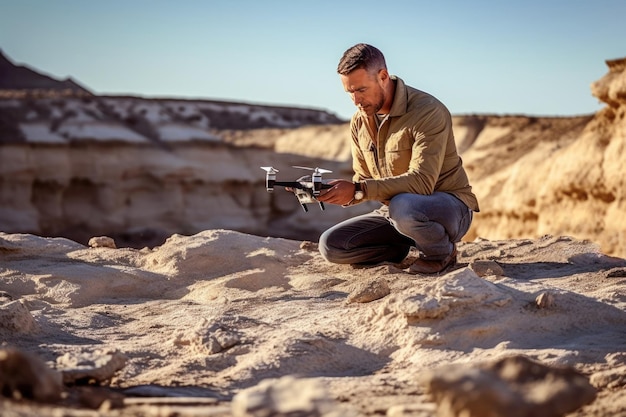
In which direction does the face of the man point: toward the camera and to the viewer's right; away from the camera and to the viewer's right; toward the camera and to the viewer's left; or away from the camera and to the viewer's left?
toward the camera and to the viewer's left

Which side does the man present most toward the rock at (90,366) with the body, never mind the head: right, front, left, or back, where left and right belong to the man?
front

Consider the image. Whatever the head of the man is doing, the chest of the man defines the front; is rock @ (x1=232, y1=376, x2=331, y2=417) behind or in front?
in front

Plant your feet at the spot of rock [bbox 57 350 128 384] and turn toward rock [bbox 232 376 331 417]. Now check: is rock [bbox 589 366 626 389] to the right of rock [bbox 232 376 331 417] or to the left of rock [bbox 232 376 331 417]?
left

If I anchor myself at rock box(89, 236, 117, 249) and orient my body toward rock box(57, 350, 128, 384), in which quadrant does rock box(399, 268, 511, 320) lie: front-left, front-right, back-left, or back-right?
front-left

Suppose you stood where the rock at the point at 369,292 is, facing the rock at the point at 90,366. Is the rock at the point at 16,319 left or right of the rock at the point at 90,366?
right

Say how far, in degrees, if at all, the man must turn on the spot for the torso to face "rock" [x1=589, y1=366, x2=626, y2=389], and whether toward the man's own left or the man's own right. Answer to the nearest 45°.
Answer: approximately 90° to the man's own left

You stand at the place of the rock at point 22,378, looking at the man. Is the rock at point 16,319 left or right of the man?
left

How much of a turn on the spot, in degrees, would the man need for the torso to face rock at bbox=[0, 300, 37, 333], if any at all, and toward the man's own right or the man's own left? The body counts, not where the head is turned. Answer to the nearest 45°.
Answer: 0° — they already face it

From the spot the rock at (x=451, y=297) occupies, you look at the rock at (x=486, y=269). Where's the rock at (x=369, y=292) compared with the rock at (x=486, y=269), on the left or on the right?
left

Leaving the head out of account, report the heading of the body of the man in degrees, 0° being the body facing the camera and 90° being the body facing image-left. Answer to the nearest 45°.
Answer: approximately 45°

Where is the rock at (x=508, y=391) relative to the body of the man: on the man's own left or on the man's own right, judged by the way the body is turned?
on the man's own left
